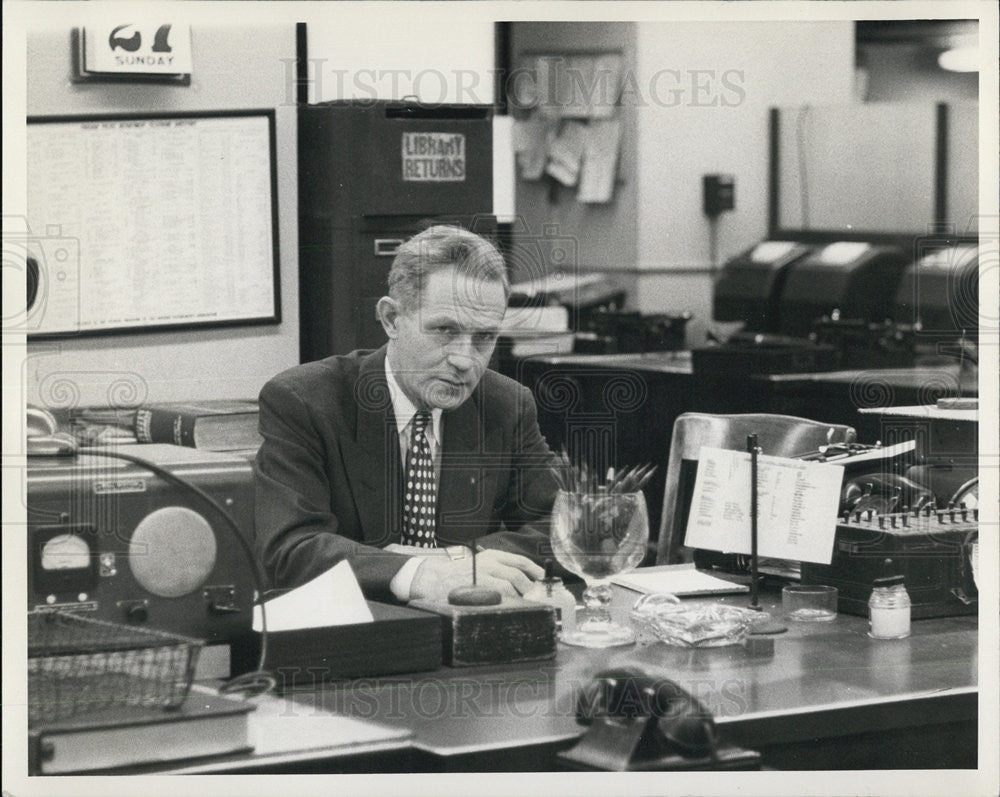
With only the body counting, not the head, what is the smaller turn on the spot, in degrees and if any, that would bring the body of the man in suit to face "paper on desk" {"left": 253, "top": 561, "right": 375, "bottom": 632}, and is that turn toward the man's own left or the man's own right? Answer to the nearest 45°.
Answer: approximately 45° to the man's own right

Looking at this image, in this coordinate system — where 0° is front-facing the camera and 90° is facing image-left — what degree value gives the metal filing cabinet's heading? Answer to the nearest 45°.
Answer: approximately 0°

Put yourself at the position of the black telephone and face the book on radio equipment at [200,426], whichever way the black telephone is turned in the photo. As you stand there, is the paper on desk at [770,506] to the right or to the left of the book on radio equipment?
right

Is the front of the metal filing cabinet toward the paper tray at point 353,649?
yes

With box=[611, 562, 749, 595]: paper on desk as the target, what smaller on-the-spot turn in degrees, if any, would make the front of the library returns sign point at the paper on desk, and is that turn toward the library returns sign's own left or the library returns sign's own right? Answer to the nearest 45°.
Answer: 0° — it already faces it

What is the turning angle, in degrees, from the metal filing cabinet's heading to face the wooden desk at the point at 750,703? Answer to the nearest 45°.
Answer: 0° — it already faces it

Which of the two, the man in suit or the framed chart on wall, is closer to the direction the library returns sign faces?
the man in suit
